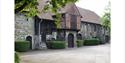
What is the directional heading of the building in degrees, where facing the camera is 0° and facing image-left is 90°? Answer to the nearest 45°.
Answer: approximately 315°

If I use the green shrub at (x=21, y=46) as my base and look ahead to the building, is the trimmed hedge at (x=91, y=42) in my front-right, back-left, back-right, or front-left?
front-right

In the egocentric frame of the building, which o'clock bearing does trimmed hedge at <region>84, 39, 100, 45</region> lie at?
The trimmed hedge is roughly at 10 o'clock from the building.

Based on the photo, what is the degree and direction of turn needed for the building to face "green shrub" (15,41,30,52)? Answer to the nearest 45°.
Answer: approximately 90° to its right
